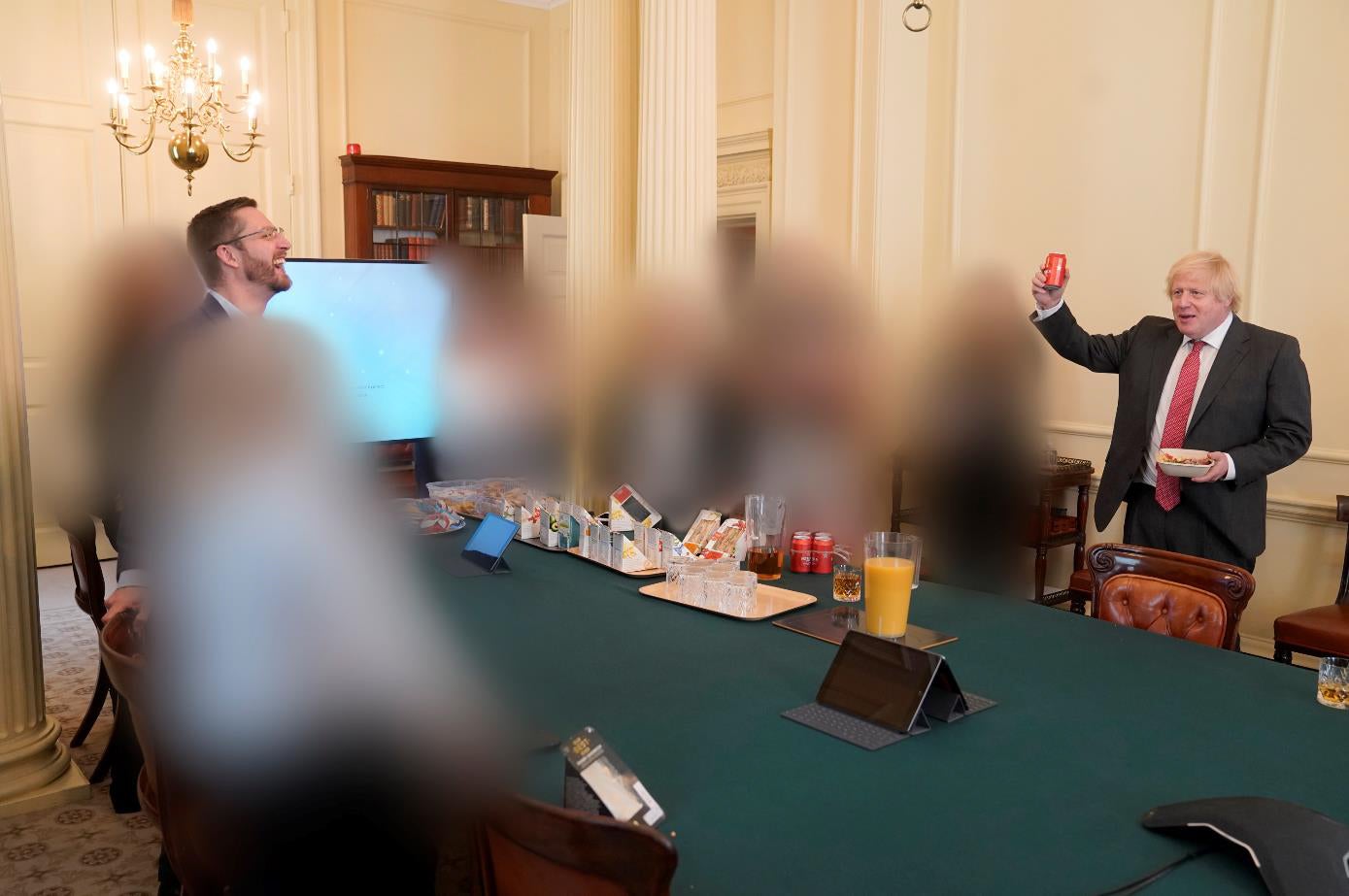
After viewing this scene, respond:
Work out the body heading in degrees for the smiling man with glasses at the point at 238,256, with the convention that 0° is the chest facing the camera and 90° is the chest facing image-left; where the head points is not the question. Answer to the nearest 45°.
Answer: approximately 270°

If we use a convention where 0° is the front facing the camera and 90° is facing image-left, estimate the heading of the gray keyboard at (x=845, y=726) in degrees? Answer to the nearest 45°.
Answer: approximately 45°

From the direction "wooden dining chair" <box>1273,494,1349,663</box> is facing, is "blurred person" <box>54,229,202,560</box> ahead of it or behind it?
ahead

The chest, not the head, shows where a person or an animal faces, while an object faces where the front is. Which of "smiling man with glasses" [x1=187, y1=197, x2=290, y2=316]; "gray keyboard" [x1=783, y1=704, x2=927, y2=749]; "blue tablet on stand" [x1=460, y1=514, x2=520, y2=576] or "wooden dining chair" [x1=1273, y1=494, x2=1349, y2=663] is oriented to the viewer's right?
the smiling man with glasses

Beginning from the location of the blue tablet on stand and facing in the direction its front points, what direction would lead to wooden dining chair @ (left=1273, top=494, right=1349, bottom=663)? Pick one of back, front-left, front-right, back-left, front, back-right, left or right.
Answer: back-left

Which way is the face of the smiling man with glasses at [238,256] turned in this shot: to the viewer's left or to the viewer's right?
to the viewer's right

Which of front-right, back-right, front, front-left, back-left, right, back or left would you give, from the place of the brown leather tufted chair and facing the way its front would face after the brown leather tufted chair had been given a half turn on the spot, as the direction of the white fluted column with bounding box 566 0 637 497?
left

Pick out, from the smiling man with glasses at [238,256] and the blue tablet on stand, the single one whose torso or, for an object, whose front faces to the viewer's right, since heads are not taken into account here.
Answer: the smiling man with glasses

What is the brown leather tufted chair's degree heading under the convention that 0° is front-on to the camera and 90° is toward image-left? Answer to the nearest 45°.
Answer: approximately 45°

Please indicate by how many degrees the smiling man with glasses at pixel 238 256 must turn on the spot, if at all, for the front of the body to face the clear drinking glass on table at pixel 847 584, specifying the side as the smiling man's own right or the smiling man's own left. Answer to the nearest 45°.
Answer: approximately 45° to the smiling man's own right

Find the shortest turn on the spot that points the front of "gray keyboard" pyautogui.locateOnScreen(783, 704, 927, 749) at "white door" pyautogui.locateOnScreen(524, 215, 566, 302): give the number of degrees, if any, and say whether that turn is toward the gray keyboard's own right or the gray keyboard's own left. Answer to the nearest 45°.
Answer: approximately 135° to the gray keyboard's own right

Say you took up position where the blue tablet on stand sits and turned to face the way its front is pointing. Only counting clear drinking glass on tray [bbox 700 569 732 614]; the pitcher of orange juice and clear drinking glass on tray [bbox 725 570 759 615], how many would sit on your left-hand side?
3

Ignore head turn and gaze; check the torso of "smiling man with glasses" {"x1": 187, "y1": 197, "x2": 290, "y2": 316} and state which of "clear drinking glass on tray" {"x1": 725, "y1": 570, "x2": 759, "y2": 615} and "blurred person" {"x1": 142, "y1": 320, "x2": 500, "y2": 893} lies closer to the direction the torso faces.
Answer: the clear drinking glass on tray
